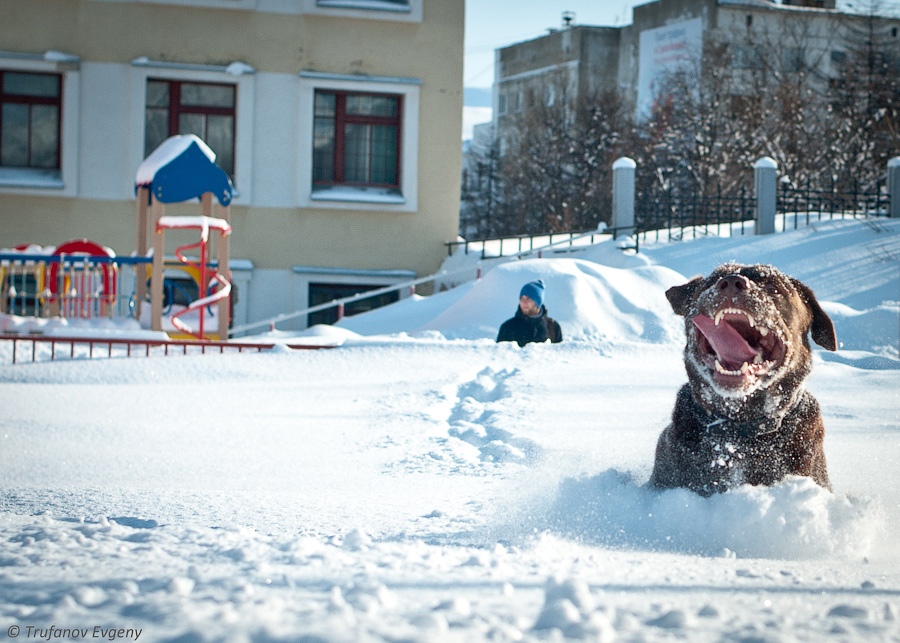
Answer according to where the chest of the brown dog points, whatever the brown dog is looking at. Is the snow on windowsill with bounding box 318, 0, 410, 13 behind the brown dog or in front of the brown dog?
behind

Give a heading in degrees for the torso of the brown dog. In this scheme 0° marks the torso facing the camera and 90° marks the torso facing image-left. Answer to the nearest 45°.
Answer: approximately 0°

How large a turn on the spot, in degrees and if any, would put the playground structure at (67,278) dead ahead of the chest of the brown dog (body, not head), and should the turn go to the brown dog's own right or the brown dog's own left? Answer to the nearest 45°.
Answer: approximately 135° to the brown dog's own right

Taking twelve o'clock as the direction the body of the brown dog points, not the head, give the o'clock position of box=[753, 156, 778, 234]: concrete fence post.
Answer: The concrete fence post is roughly at 6 o'clock from the brown dog.

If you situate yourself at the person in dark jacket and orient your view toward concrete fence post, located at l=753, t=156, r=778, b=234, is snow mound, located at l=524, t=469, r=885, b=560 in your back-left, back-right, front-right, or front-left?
back-right

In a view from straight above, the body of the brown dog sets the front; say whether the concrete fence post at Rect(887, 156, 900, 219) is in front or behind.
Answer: behind
